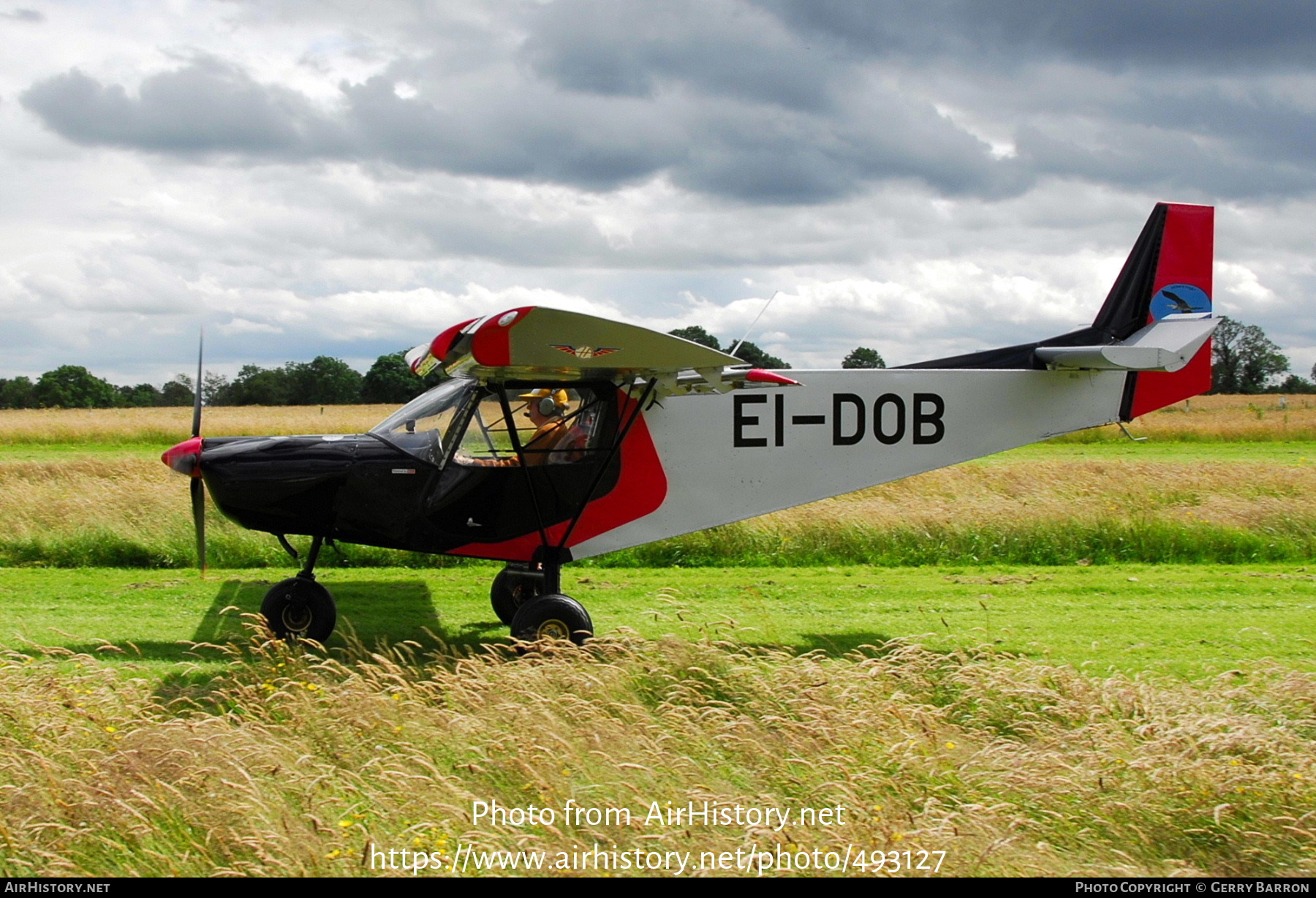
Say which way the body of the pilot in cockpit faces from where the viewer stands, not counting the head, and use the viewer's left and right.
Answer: facing to the left of the viewer

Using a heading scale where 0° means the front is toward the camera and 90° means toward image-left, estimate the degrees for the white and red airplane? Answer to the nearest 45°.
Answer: approximately 90°
